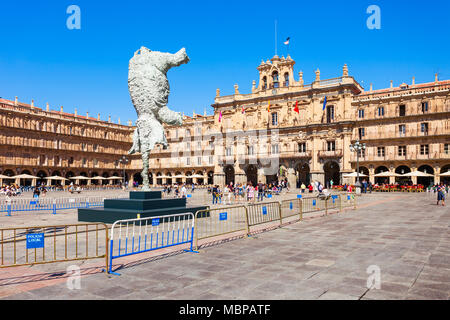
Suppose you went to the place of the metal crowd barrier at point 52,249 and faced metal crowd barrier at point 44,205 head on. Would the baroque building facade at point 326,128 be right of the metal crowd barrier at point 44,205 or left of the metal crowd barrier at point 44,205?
right

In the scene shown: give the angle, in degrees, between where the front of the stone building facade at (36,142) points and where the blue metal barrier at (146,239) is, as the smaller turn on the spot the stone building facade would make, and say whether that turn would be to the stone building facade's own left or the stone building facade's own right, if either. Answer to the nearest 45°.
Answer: approximately 45° to the stone building facade's own right

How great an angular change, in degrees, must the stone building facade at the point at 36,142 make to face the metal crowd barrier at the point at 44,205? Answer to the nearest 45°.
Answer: approximately 45° to its right

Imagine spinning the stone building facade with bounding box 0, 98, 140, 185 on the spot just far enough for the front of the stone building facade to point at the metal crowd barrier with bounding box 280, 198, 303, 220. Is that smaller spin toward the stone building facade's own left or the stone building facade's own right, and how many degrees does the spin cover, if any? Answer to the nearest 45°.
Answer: approximately 45° to the stone building facade's own right

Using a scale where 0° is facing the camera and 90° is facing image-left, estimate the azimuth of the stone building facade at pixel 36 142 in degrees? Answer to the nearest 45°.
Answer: approximately 315°

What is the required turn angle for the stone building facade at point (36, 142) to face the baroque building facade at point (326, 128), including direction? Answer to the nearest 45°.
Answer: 0° — it already faces it

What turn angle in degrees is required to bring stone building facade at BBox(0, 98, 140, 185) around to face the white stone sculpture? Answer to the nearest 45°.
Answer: approximately 45° to its right
